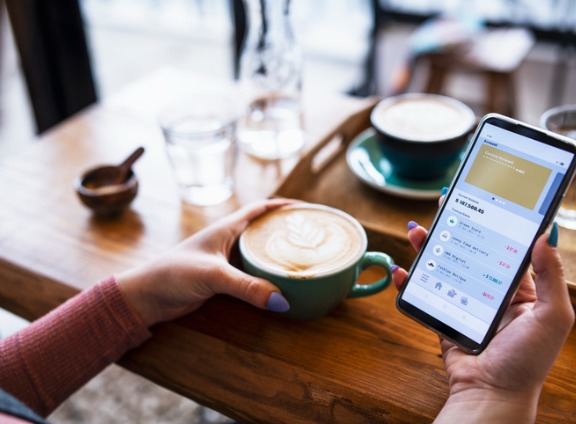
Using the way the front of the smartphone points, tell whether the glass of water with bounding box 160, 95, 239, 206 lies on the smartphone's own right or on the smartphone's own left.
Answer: on the smartphone's own right

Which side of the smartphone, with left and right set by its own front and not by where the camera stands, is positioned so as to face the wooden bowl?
right

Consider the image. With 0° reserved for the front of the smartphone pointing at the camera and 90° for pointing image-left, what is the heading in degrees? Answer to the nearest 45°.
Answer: approximately 0°

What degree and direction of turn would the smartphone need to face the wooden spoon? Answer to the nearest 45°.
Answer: approximately 90° to its right

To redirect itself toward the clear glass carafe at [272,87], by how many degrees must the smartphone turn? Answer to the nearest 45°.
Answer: approximately 135° to its right
